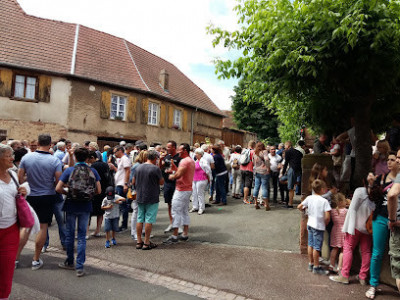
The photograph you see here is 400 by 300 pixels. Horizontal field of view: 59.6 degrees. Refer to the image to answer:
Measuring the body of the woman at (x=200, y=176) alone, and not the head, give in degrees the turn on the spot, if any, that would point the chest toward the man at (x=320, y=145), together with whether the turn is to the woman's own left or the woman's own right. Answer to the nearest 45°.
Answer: approximately 135° to the woman's own left

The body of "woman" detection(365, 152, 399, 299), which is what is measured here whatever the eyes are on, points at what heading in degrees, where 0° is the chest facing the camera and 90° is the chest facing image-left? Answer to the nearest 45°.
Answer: approximately 45°

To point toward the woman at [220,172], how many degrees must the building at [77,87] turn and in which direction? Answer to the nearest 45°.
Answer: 0° — it already faces them

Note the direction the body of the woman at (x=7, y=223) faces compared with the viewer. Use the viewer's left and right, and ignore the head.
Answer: facing the viewer and to the right of the viewer

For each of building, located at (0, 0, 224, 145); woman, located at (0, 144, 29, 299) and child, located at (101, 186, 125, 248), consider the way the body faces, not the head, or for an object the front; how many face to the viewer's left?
0

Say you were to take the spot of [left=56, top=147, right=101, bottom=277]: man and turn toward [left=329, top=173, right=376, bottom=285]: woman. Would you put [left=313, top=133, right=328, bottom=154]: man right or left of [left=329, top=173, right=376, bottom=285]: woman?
left
